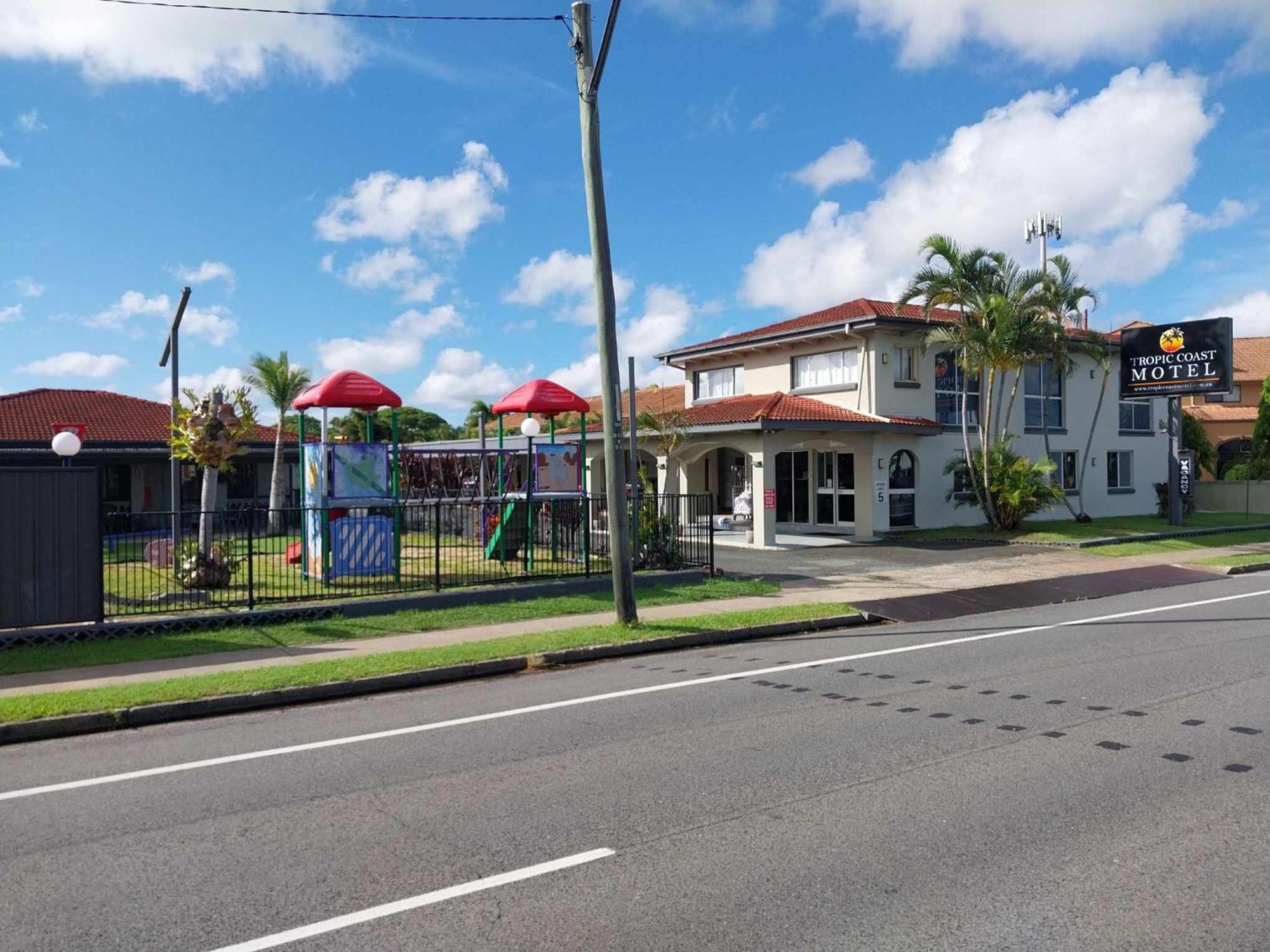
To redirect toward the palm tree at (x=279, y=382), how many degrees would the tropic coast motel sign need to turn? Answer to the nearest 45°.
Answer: approximately 90° to its right

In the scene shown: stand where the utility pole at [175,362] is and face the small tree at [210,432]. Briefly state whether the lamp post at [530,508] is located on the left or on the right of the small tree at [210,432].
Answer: left

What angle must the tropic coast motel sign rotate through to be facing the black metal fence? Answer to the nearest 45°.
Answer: approximately 45° to its right

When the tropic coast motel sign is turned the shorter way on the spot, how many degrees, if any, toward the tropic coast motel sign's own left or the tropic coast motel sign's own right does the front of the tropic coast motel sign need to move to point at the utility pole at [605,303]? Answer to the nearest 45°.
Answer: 0° — it already faces it

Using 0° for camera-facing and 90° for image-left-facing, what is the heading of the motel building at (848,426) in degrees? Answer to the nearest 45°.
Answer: approximately 45°

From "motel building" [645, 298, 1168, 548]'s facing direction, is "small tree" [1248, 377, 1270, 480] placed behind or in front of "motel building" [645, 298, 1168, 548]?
behind

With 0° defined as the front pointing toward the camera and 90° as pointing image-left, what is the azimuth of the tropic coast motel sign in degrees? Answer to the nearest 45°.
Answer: approximately 0°
